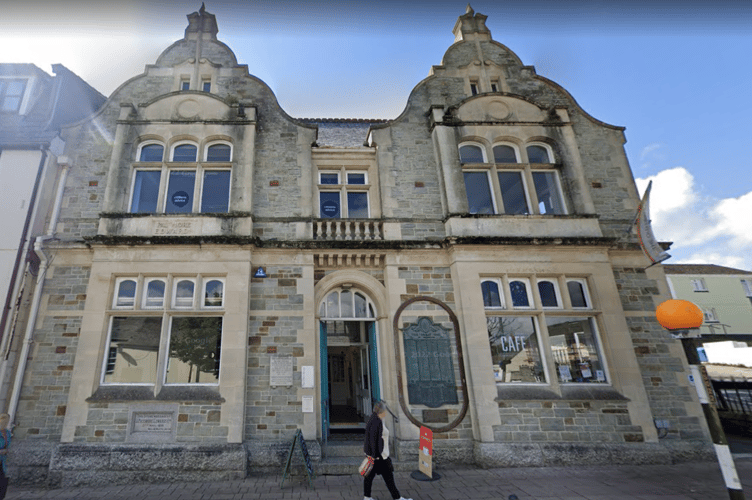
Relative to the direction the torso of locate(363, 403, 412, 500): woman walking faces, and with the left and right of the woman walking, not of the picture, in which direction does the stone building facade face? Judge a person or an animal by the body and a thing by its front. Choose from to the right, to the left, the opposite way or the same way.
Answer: to the right

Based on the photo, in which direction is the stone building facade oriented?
toward the camera

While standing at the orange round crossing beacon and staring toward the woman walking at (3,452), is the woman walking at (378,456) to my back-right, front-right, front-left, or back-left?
front-right

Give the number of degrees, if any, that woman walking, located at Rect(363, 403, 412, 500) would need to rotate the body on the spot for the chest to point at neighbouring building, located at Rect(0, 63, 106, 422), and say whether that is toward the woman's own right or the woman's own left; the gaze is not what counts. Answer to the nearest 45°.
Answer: approximately 180°

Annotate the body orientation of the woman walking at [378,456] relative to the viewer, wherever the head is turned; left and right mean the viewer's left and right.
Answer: facing to the right of the viewer

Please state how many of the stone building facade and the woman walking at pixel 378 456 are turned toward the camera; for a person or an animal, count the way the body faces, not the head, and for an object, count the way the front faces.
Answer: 1

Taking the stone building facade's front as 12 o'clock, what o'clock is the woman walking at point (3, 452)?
The woman walking is roughly at 2 o'clock from the stone building facade.

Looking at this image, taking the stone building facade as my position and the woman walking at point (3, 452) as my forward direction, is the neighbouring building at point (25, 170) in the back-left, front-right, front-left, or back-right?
front-right

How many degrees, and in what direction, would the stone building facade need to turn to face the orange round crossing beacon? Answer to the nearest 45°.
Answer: approximately 45° to its left

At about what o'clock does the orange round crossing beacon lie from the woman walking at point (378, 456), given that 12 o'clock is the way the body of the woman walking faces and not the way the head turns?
The orange round crossing beacon is roughly at 1 o'clock from the woman walking.

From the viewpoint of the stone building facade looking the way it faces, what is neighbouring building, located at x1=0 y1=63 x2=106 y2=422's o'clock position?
The neighbouring building is roughly at 3 o'clock from the stone building facade.

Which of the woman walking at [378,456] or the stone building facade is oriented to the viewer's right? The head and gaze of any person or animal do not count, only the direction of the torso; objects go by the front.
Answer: the woman walking

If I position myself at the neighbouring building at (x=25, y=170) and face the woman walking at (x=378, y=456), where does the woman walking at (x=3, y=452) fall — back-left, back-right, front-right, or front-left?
front-right

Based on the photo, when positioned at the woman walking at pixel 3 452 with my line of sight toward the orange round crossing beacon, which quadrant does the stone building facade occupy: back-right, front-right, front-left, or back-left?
front-left

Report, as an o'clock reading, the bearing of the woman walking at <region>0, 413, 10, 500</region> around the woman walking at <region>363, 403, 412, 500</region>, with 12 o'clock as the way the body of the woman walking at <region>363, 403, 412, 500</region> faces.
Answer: the woman walking at <region>0, 413, 10, 500</region> is roughly at 6 o'clock from the woman walking at <region>363, 403, 412, 500</region>.
